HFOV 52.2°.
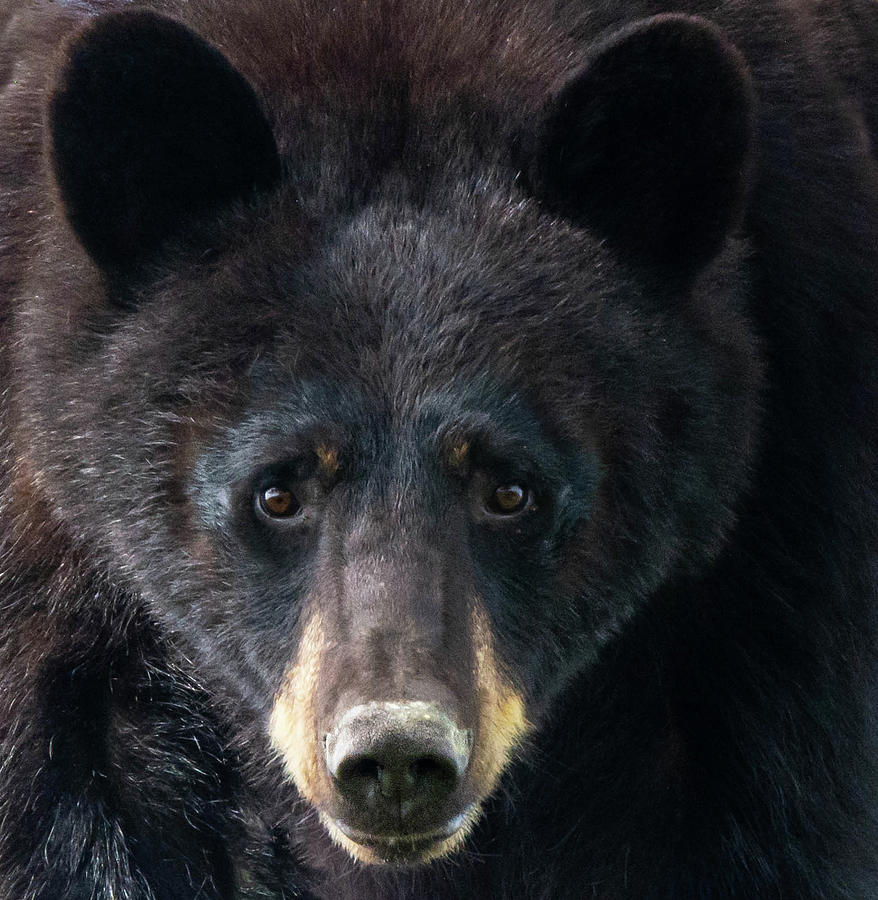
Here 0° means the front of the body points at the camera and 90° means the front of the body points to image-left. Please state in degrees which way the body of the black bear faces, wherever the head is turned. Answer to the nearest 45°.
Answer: approximately 0°
